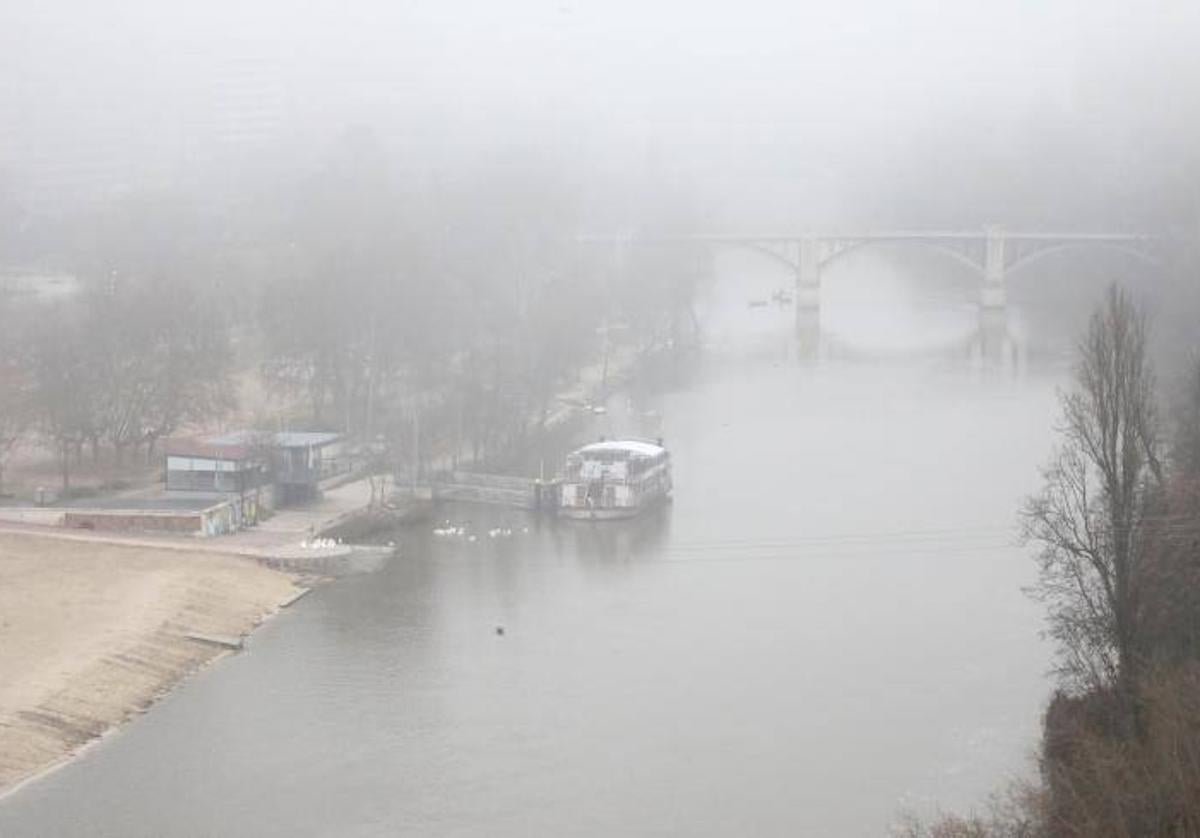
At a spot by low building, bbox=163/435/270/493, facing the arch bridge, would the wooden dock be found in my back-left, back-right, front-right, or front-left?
front-right

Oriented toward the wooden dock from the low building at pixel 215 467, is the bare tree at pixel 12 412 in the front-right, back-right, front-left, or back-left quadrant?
back-left

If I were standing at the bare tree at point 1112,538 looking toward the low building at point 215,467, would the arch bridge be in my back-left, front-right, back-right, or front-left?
front-right
